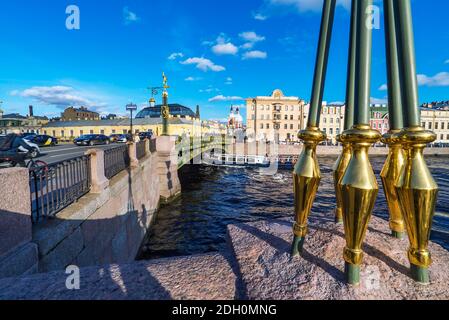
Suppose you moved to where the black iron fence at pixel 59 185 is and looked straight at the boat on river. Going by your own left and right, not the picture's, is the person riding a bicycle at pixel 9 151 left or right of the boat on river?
left
